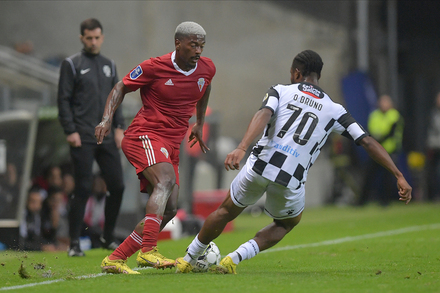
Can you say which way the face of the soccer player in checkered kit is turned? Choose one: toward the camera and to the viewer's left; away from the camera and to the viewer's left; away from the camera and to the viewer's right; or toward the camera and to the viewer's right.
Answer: away from the camera and to the viewer's left

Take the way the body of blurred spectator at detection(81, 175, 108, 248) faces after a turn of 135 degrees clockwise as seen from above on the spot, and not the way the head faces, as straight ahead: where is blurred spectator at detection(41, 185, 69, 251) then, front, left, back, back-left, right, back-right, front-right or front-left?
front

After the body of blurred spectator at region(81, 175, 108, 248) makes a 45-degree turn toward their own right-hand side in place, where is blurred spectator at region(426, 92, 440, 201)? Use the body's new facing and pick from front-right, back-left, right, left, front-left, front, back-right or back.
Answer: back-left

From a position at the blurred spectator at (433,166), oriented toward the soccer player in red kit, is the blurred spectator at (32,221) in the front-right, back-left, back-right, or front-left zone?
front-right

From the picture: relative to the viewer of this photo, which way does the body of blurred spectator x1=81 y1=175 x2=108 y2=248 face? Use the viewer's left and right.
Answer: facing the viewer and to the right of the viewer

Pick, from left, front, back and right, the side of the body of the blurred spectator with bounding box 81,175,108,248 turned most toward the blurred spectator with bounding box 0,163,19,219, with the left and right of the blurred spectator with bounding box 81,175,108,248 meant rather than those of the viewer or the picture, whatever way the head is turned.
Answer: right

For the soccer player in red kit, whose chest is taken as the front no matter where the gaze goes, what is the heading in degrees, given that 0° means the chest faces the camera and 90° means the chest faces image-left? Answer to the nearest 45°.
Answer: approximately 315°
